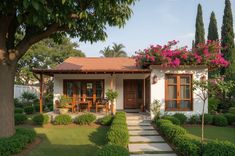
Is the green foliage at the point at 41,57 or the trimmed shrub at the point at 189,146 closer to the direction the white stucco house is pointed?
the trimmed shrub

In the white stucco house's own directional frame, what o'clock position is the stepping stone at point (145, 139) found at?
The stepping stone is roughly at 12 o'clock from the white stucco house.

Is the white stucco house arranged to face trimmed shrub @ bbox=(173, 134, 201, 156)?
yes

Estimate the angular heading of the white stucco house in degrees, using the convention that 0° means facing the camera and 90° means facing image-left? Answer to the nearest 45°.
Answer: approximately 0°

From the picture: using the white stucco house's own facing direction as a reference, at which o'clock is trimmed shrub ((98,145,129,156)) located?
The trimmed shrub is roughly at 12 o'clock from the white stucco house.
